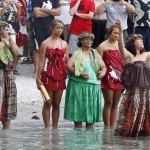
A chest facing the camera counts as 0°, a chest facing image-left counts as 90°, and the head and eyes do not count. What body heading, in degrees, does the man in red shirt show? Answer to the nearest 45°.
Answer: approximately 0°

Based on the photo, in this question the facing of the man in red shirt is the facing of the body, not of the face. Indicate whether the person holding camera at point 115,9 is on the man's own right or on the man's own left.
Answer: on the man's own left

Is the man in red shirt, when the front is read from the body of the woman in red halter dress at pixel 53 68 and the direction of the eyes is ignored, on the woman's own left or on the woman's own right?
on the woman's own left

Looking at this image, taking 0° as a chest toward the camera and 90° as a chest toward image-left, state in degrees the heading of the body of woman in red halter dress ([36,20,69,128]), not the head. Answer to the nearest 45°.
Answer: approximately 315°

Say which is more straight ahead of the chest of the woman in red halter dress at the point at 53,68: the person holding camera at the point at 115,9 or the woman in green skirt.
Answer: the woman in green skirt
